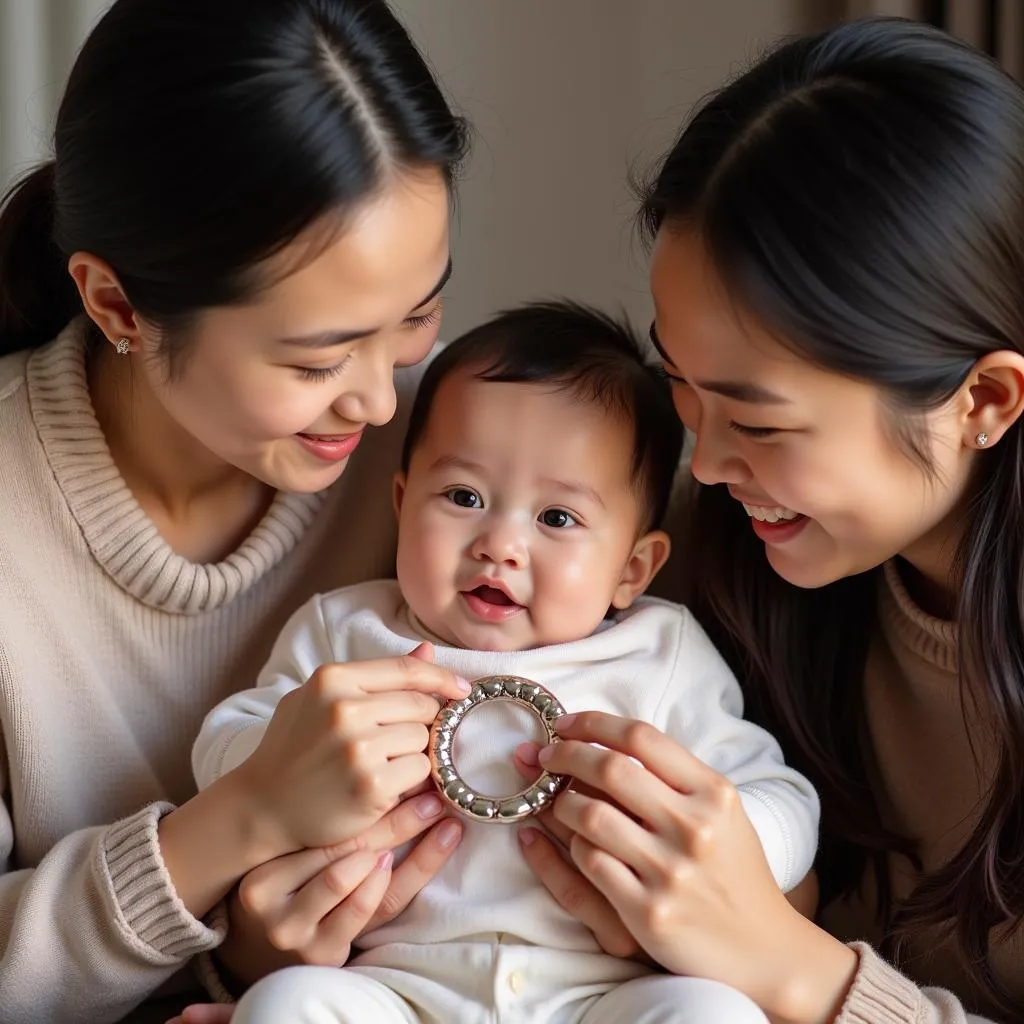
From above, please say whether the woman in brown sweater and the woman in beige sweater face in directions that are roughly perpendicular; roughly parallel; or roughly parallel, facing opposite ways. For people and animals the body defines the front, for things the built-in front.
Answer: roughly perpendicular

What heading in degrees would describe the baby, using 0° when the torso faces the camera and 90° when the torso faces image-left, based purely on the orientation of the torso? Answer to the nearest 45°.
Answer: approximately 0°

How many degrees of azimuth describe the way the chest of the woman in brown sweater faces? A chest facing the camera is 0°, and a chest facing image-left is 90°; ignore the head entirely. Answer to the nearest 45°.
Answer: approximately 45°
